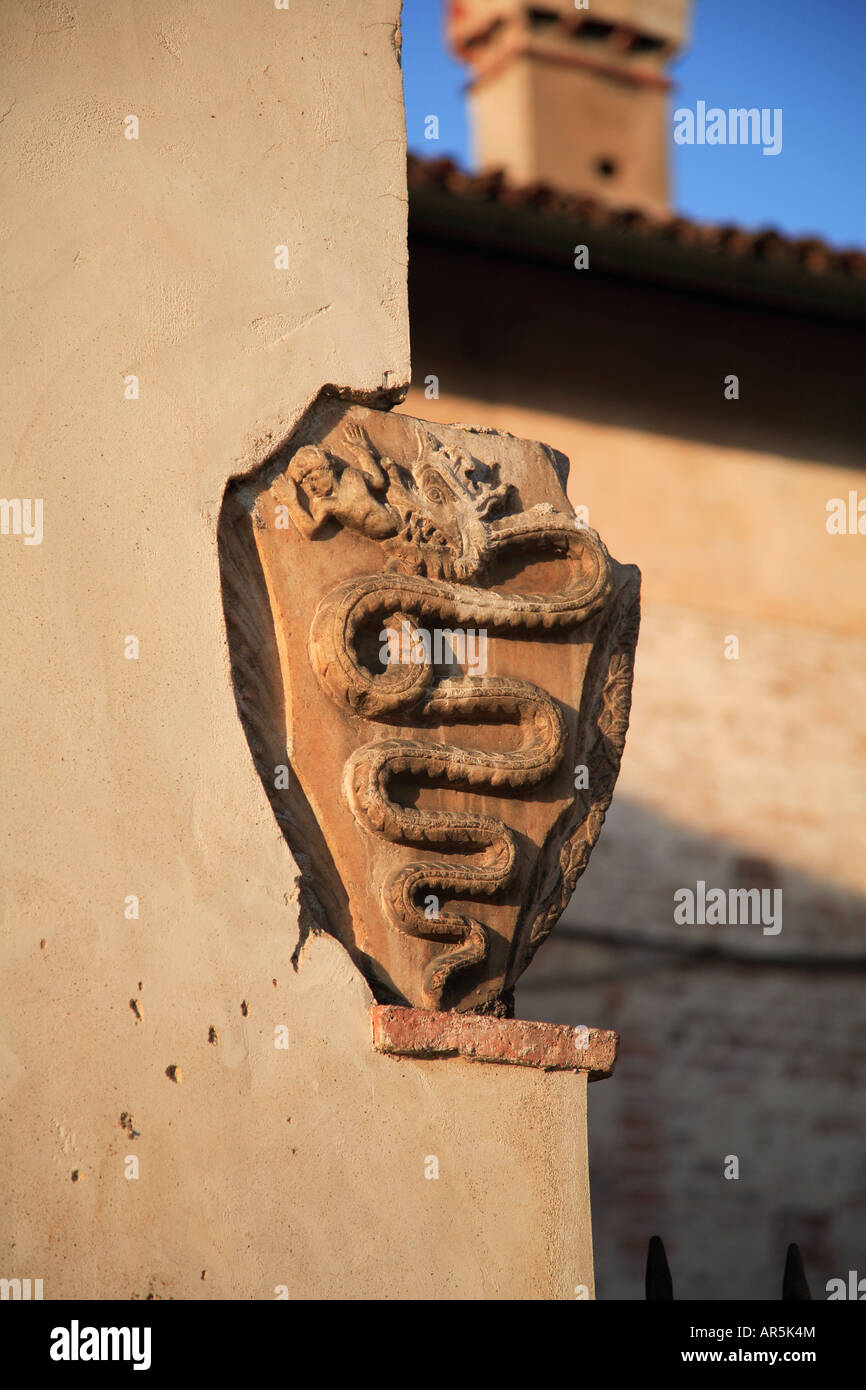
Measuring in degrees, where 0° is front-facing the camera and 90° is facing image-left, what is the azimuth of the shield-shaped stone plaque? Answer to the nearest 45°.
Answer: approximately 0°

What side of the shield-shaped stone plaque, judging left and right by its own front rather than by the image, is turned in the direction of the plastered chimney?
back

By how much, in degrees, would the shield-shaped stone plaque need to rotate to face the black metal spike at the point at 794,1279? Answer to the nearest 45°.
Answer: approximately 135° to its left
